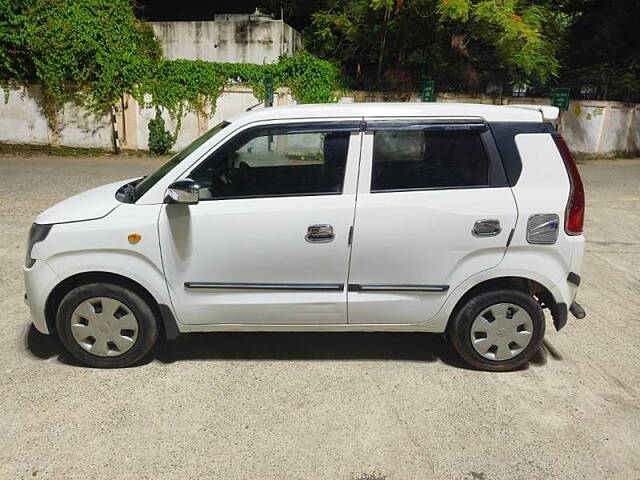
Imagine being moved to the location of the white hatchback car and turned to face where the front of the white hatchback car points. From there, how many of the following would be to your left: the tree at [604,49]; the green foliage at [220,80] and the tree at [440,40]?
0

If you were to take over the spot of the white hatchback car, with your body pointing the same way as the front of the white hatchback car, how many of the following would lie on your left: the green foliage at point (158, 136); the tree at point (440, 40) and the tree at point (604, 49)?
0

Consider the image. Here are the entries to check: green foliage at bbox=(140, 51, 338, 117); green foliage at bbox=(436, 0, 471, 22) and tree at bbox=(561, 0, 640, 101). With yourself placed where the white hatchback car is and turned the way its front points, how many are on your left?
0

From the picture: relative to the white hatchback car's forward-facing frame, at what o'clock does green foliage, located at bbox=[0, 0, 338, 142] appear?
The green foliage is roughly at 2 o'clock from the white hatchback car.

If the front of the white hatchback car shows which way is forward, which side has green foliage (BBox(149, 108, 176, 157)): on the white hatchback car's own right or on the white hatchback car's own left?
on the white hatchback car's own right

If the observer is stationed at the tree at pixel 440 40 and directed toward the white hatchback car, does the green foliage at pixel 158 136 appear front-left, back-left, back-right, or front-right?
front-right

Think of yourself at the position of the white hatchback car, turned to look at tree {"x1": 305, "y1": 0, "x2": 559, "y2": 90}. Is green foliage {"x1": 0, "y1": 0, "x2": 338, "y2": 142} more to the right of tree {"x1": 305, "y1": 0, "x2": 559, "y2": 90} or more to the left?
left

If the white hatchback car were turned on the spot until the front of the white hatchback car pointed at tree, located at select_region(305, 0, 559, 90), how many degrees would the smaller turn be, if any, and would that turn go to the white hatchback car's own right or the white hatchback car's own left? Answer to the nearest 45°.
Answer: approximately 90° to the white hatchback car's own right

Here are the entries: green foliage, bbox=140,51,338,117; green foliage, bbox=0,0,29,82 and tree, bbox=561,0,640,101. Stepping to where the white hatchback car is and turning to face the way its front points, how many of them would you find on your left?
0

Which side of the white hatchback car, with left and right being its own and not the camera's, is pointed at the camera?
left

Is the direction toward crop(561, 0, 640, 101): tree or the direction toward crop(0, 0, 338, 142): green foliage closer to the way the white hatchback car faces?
the green foliage

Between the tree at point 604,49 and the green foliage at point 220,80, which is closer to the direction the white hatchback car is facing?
the green foliage

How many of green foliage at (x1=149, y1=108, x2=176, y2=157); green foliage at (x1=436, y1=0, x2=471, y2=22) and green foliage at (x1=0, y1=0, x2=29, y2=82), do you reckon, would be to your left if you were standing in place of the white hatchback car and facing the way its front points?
0

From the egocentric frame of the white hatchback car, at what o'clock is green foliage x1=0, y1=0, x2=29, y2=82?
The green foliage is roughly at 2 o'clock from the white hatchback car.

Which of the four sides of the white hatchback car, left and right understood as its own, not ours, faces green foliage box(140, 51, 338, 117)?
right

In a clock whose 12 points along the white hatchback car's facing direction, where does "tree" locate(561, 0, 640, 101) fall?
The tree is roughly at 4 o'clock from the white hatchback car.
